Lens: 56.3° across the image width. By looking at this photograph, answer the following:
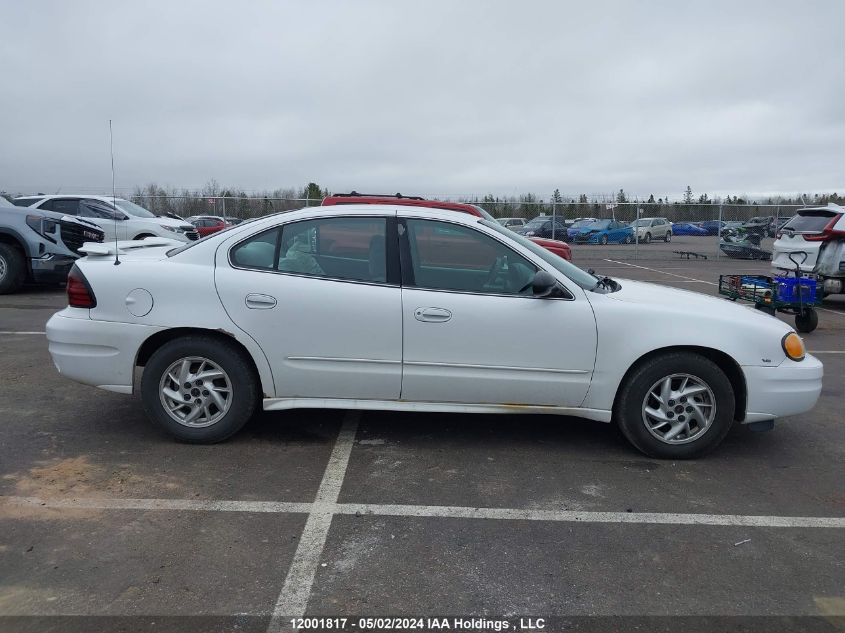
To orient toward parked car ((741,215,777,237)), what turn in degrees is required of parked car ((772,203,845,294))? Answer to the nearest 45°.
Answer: approximately 45° to its left

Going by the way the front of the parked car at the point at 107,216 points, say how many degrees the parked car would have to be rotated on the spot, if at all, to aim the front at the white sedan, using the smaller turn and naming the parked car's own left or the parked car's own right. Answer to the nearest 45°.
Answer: approximately 45° to the parked car's own right

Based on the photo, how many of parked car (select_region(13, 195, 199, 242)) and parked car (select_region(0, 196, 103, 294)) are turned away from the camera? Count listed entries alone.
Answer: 0

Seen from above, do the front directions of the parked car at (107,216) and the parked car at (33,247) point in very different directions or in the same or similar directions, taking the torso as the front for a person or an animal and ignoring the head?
same or similar directions

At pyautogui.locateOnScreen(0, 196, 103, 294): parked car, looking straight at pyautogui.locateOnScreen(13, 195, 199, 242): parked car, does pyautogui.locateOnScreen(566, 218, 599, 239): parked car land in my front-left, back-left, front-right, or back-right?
front-right

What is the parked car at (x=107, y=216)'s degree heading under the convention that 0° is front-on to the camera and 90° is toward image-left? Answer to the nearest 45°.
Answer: approximately 315°

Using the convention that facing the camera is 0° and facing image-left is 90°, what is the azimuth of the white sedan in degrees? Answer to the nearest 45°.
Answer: approximately 270°

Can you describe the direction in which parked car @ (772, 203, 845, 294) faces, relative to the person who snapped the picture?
facing away from the viewer and to the right of the viewer

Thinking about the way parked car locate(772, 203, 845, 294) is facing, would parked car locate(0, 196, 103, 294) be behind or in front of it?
behind

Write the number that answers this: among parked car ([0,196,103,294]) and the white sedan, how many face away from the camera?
0

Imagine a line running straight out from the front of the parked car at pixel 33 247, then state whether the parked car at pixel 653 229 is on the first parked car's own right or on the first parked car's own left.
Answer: on the first parked car's own left

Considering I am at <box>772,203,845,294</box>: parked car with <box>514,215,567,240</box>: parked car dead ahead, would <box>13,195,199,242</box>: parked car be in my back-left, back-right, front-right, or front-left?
front-left

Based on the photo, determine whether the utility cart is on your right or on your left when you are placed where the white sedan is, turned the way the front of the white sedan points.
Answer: on your left

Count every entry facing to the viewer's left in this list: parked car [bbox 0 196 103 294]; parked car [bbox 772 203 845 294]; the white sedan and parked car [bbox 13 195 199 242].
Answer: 0

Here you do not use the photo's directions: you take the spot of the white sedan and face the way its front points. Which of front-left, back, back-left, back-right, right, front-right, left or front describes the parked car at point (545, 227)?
left
